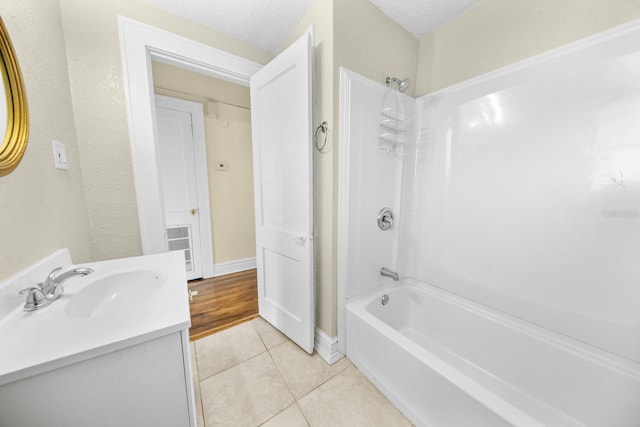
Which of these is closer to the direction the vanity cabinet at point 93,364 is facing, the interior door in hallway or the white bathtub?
the white bathtub

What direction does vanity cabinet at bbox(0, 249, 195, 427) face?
to the viewer's right

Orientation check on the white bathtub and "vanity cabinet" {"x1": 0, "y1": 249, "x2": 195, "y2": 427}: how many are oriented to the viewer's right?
1

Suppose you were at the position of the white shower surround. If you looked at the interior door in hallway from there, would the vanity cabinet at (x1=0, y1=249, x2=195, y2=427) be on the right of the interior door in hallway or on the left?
left

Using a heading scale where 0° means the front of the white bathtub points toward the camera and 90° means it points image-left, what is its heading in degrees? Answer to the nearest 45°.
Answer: approximately 45°

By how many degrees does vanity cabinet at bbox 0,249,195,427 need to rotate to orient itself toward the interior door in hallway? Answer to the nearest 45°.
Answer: approximately 45° to its left
